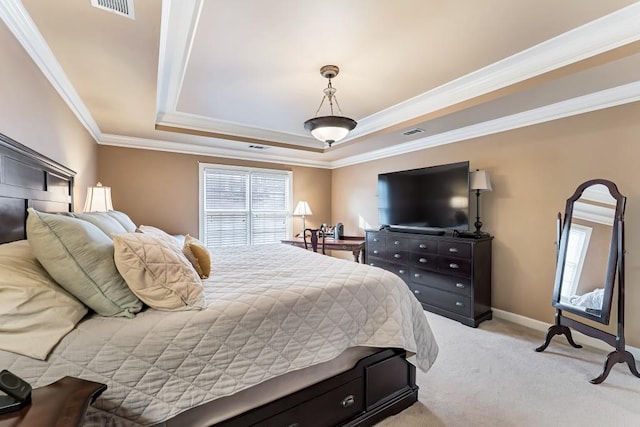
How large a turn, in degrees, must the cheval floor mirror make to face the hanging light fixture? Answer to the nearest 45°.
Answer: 0° — it already faces it

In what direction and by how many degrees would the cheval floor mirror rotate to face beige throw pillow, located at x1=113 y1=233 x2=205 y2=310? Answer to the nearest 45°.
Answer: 0° — it already faces it

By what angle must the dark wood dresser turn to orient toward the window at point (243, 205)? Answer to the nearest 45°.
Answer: approximately 45° to its right

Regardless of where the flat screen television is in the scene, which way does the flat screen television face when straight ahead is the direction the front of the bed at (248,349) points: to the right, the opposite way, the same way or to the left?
the opposite way

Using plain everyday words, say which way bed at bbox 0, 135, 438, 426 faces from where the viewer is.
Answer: facing to the right of the viewer

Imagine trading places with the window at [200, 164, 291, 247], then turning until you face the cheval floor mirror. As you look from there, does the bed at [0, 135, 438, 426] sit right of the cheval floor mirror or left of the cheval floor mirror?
right

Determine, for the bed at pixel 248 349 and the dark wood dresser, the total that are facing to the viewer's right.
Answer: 1

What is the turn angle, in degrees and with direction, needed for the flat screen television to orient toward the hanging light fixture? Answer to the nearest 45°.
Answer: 0° — it already faces it

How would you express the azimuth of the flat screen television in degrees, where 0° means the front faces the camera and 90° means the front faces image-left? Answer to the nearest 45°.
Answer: approximately 45°

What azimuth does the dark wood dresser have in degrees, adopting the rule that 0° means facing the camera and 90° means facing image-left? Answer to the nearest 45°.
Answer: approximately 45°
